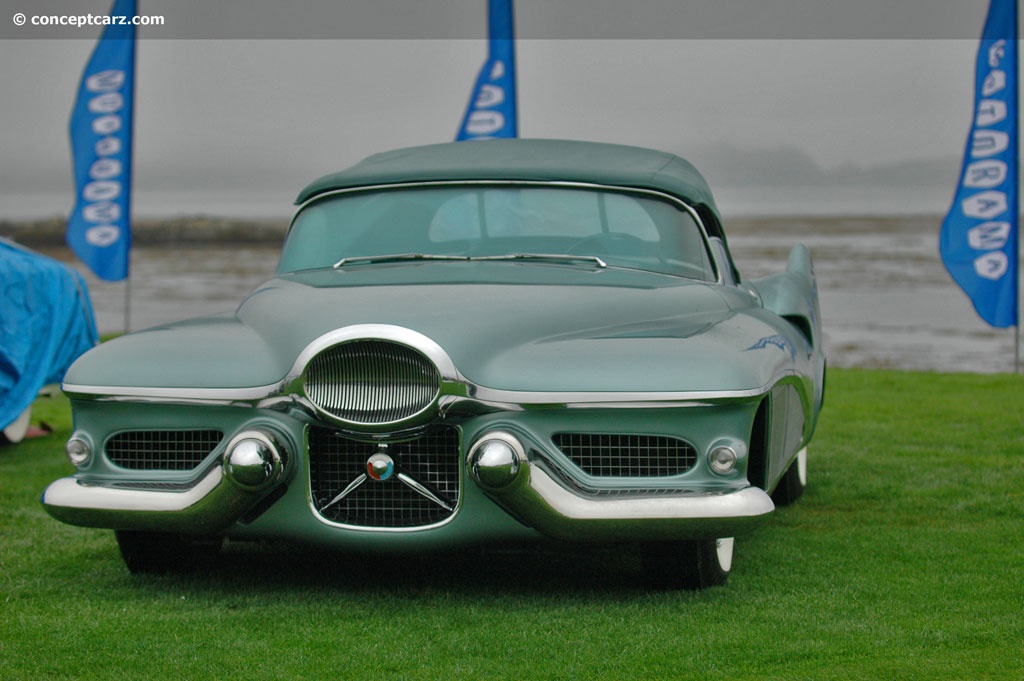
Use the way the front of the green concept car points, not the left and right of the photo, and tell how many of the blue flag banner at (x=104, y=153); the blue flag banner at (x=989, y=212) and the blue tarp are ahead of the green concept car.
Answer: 0

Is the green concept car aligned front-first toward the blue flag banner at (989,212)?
no

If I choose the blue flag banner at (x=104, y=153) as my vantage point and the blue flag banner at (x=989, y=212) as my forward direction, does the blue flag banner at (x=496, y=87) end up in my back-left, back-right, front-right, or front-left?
front-left

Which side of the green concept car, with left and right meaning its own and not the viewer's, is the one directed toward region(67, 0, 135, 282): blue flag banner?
back

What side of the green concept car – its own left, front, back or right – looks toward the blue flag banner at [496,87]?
back

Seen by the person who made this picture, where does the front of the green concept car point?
facing the viewer

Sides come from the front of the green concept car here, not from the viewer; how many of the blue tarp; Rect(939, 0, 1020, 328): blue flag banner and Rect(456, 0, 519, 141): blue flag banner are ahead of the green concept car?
0

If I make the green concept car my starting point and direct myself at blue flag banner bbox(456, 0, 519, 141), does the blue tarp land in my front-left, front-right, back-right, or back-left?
front-left

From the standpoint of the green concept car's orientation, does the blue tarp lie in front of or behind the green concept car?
behind
